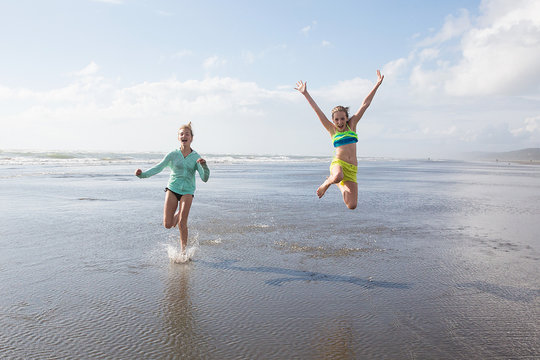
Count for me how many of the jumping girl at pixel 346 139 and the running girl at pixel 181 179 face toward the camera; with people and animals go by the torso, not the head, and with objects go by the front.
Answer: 2

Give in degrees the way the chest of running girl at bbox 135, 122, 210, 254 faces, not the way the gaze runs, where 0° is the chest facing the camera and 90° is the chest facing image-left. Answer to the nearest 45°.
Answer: approximately 0°

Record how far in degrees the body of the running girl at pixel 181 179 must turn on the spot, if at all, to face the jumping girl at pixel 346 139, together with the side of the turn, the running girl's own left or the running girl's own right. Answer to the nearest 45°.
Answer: approximately 90° to the running girl's own left

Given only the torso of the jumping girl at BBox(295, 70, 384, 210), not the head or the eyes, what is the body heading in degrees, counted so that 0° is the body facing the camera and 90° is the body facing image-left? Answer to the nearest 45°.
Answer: approximately 0°

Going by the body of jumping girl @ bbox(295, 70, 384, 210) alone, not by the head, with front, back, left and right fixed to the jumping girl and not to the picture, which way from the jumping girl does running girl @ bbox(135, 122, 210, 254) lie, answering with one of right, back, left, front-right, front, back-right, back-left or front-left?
right

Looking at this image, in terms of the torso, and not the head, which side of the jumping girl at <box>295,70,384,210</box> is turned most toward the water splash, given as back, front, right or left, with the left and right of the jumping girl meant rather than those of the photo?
right
